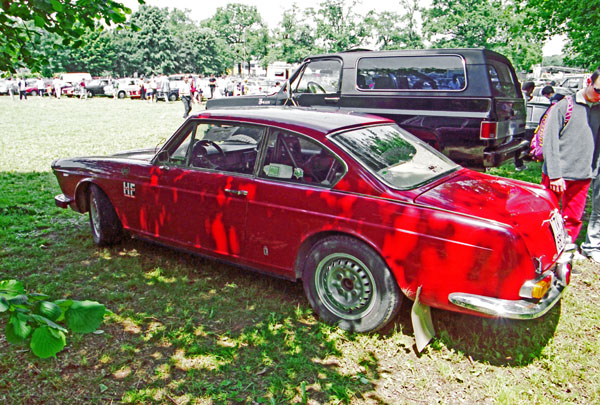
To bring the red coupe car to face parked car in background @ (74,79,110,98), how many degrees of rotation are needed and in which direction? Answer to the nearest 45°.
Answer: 0° — it already faces it

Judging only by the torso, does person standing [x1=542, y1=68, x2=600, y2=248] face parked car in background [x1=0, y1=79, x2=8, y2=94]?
no

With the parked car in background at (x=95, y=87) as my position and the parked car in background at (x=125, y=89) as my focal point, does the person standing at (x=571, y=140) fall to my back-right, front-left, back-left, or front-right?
front-right

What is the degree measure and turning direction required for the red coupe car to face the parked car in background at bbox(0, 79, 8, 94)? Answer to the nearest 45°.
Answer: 0° — it already faces it

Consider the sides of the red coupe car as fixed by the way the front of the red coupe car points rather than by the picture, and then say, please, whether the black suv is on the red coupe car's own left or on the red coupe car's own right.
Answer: on the red coupe car's own right

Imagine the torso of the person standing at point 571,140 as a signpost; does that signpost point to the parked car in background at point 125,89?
no

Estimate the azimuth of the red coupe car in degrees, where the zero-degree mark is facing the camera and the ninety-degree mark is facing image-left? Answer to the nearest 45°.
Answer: approximately 135°

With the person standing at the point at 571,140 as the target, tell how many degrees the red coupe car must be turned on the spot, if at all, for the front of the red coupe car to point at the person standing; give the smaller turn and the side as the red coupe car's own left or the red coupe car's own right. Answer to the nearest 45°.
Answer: approximately 90° to the red coupe car's own right

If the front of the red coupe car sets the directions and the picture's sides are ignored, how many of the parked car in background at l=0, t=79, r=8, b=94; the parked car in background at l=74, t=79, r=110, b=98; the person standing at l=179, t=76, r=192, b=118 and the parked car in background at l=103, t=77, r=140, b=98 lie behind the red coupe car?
0

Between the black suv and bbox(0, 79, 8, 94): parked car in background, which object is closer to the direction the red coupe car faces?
the parked car in background

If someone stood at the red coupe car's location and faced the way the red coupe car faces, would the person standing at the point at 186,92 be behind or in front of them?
in front
